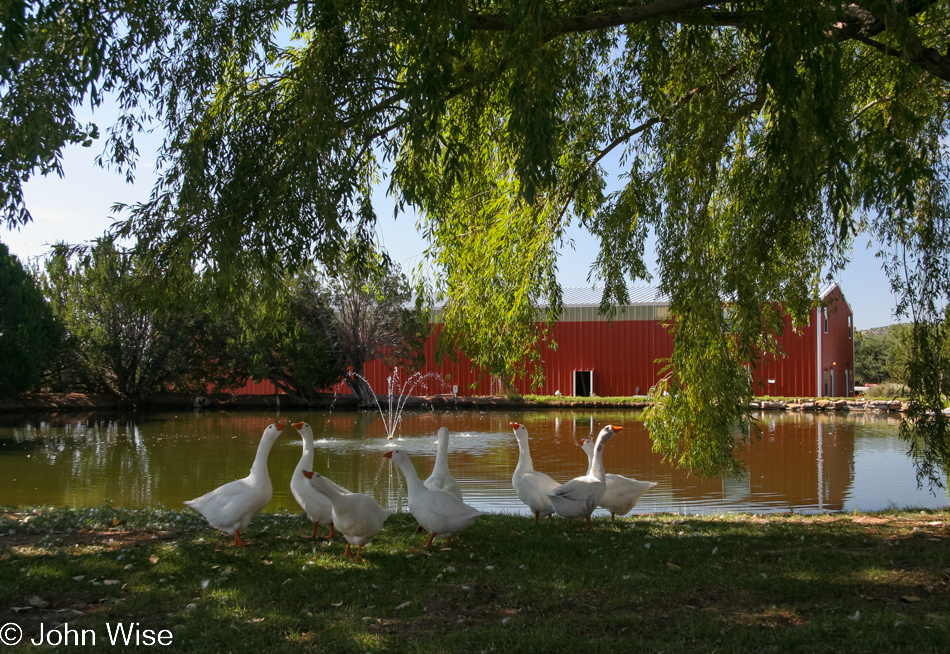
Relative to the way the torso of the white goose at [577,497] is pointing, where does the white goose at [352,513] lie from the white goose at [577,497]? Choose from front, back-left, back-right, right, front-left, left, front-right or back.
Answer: back-right

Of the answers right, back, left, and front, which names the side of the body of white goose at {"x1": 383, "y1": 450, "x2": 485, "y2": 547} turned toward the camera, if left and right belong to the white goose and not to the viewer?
left

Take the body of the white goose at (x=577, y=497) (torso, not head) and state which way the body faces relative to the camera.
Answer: to the viewer's right

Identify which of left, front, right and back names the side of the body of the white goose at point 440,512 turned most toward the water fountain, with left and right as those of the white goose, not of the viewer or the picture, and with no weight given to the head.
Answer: right

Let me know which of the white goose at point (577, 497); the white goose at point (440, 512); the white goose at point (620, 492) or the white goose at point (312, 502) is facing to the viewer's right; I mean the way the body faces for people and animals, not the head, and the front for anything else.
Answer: the white goose at point (577, 497)

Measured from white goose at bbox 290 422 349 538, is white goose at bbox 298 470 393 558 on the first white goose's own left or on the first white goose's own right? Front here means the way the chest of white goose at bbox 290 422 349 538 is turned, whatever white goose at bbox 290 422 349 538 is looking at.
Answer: on the first white goose's own left

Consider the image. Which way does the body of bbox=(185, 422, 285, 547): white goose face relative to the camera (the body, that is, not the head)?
to the viewer's right

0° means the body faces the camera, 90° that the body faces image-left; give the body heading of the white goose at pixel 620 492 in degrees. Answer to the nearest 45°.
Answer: approximately 90°
